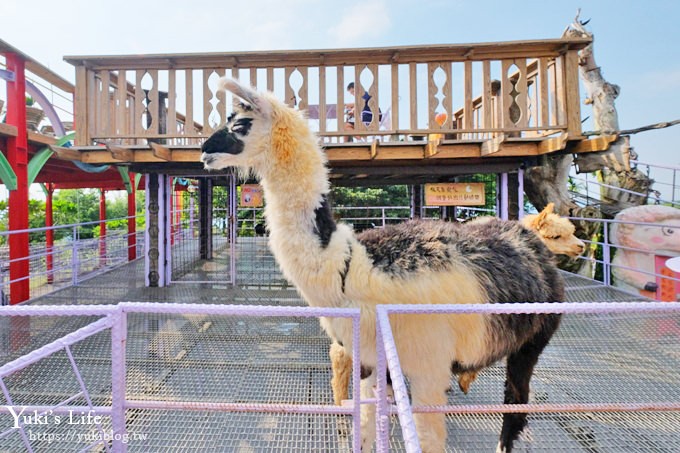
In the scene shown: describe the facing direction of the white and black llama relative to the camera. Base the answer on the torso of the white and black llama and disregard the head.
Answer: to the viewer's left

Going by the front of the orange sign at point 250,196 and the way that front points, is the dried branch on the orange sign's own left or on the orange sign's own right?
on the orange sign's own left

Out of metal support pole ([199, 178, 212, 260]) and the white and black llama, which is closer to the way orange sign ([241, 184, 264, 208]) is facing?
the white and black llama

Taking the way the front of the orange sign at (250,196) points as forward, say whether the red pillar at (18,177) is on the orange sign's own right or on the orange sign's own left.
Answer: on the orange sign's own right

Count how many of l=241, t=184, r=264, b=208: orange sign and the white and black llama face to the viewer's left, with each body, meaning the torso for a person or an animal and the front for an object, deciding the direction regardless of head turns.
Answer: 1

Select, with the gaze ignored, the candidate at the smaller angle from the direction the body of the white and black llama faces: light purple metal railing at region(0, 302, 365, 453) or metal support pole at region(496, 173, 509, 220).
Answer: the light purple metal railing

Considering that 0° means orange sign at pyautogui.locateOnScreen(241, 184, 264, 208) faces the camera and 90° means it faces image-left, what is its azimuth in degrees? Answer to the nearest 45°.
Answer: approximately 0°

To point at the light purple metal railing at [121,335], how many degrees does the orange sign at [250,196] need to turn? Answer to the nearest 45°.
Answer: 0° — it already faces it

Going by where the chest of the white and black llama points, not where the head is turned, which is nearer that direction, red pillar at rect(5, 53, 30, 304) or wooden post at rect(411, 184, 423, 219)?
the red pillar

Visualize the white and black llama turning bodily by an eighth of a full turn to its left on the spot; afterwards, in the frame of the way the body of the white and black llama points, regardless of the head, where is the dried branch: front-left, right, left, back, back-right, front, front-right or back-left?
back

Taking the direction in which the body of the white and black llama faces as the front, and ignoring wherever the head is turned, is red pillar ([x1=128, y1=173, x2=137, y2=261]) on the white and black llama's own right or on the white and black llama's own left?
on the white and black llama's own right

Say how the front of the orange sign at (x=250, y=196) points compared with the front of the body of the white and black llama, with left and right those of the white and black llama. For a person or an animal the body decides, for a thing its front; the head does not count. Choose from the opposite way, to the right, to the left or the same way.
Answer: to the left

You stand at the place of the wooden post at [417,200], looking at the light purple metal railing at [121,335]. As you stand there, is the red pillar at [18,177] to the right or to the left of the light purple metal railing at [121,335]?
right
